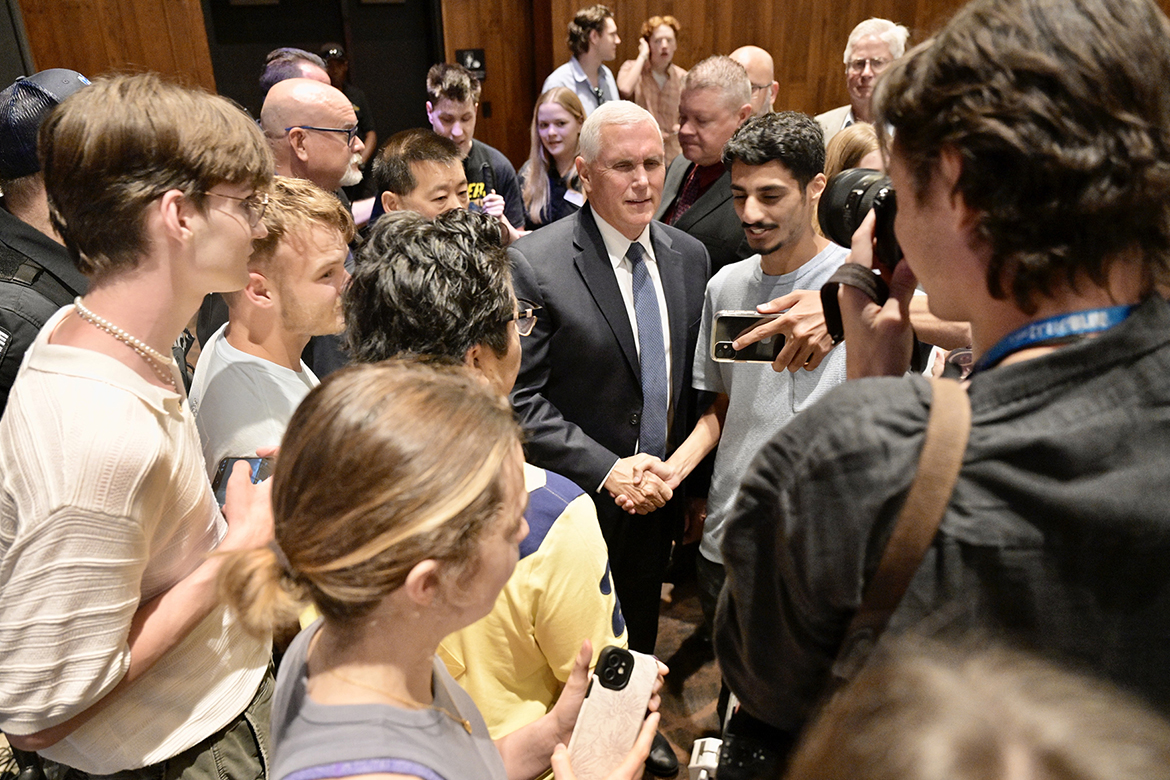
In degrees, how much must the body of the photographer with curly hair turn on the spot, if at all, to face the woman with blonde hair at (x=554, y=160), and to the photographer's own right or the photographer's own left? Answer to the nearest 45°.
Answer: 0° — they already face them

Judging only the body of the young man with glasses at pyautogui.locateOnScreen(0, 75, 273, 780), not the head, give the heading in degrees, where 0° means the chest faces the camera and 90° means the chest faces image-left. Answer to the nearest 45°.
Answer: approximately 270°

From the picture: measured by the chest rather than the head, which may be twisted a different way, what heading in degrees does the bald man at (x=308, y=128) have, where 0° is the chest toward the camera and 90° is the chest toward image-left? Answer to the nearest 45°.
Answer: approximately 270°

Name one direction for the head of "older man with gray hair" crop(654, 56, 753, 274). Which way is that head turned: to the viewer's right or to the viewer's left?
to the viewer's left

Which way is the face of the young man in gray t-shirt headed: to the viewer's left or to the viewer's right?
to the viewer's left

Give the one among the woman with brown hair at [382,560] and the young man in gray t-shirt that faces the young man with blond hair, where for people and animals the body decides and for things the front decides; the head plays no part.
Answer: the young man in gray t-shirt

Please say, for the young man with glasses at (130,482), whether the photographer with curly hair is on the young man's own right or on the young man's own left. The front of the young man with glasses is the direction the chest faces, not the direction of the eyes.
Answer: on the young man's own right

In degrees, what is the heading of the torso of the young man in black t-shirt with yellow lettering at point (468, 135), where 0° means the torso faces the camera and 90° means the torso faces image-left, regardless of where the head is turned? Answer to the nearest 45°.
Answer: approximately 0°

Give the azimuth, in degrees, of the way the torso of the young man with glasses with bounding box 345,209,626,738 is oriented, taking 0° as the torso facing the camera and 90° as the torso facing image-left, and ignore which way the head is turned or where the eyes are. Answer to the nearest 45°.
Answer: approximately 225°

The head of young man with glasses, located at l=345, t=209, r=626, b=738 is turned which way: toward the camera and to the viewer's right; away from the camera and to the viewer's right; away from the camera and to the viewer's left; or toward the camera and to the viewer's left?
away from the camera and to the viewer's right
